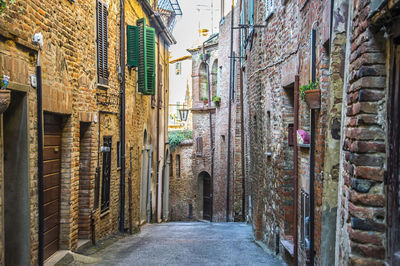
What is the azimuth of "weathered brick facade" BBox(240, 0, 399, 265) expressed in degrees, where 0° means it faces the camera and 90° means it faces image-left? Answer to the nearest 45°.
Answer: approximately 90°

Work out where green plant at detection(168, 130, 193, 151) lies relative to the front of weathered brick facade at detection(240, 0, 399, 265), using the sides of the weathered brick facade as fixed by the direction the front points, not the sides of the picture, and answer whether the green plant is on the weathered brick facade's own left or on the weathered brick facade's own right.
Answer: on the weathered brick facade's own right
